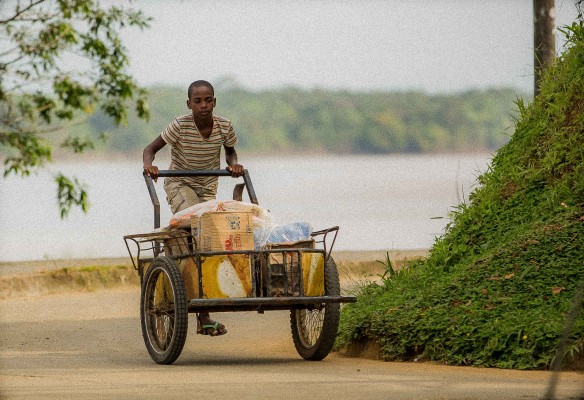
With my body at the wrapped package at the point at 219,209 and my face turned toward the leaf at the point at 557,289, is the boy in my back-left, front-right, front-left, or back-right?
back-left

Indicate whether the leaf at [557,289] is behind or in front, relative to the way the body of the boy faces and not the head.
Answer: in front

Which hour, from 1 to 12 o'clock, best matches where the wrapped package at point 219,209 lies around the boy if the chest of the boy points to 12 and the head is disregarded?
The wrapped package is roughly at 1 o'clock from the boy.

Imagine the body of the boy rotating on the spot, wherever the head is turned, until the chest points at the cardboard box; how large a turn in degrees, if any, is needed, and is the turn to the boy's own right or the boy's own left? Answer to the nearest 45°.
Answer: approximately 45° to the boy's own right

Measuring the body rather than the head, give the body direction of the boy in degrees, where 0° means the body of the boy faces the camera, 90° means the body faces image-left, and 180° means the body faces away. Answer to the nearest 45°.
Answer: approximately 315°

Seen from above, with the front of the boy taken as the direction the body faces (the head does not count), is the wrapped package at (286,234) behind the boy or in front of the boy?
in front
